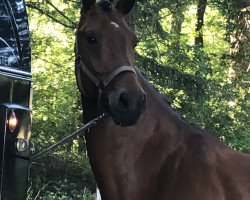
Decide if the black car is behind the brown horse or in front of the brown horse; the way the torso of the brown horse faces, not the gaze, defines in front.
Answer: in front

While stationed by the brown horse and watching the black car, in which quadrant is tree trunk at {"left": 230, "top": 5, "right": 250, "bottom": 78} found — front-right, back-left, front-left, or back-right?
back-right

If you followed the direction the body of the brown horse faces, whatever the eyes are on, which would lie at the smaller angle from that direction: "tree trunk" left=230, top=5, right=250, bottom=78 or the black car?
the black car

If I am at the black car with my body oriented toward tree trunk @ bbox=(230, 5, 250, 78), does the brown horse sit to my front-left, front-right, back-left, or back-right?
front-right

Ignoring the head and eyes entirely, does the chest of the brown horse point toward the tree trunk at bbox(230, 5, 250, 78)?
no

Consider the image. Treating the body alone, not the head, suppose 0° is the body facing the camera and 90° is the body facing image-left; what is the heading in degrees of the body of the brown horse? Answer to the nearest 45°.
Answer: approximately 45°

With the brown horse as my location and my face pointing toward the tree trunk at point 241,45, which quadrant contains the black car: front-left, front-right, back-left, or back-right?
back-left
